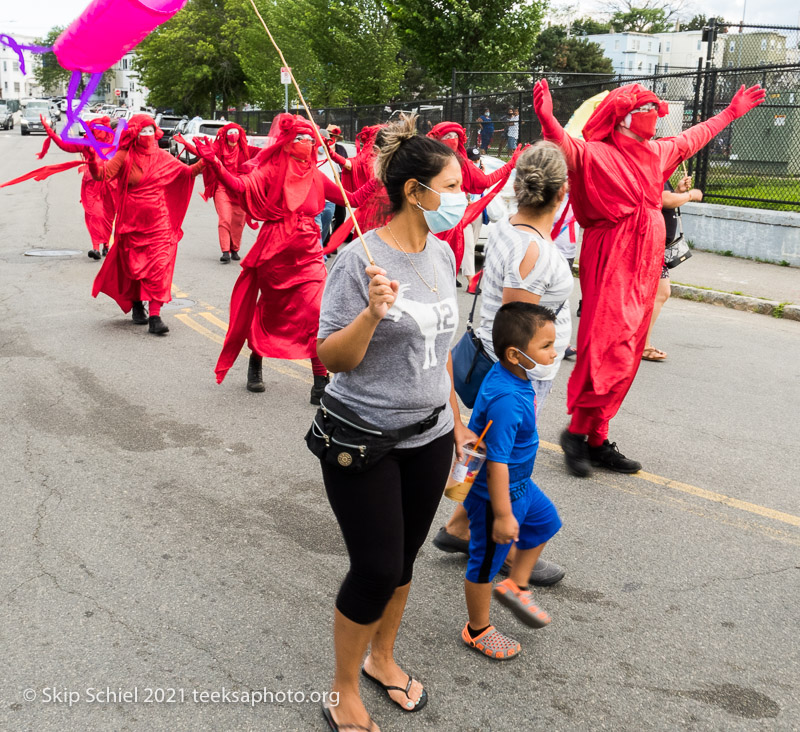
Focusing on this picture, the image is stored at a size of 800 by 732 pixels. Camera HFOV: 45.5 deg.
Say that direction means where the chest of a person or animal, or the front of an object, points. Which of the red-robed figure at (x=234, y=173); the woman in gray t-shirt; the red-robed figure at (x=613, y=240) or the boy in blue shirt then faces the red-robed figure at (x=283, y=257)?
the red-robed figure at (x=234, y=173)

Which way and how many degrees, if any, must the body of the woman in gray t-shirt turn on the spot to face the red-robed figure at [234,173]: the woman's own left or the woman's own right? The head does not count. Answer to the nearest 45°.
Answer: approximately 135° to the woman's own left

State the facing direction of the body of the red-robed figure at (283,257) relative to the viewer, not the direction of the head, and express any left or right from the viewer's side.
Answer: facing the viewer and to the right of the viewer

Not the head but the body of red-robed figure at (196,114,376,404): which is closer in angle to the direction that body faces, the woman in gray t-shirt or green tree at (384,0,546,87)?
the woman in gray t-shirt

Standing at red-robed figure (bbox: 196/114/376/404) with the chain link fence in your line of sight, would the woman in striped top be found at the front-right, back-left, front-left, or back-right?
back-right

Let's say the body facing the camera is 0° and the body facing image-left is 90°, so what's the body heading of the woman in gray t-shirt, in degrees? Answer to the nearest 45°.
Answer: approximately 315°

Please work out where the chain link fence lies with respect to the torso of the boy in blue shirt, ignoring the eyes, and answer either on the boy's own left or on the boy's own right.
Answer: on the boy's own left
